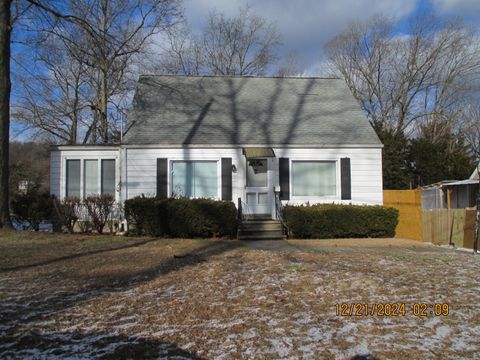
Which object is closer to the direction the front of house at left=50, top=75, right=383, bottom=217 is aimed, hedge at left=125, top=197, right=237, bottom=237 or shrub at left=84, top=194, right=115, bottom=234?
the hedge

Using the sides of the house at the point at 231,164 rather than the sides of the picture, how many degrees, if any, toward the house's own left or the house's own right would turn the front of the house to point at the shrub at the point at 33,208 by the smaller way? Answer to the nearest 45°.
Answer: approximately 90° to the house's own right

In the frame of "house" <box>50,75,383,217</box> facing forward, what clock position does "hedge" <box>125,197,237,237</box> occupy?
The hedge is roughly at 1 o'clock from the house.

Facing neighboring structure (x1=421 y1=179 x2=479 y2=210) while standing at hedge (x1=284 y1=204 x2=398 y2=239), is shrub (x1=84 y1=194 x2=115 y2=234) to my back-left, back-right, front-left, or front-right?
back-left

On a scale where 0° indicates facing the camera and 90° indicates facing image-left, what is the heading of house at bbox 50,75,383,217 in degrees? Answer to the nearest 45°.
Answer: approximately 0°

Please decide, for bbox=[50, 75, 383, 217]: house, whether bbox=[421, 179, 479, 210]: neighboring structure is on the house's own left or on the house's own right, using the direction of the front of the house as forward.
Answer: on the house's own left

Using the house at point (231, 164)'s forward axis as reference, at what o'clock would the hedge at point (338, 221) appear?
The hedge is roughly at 10 o'clock from the house.

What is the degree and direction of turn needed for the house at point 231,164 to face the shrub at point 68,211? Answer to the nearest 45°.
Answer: approximately 90° to its right

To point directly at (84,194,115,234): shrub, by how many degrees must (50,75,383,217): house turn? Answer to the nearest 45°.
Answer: approximately 45° to its right
